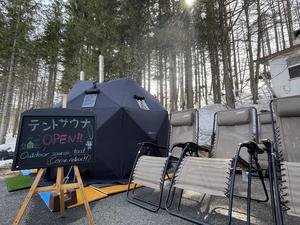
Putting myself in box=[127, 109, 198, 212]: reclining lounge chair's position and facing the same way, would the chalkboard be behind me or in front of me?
in front

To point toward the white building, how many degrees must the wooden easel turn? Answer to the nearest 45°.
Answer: approximately 90° to its left

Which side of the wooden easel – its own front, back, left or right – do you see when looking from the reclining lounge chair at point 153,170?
left

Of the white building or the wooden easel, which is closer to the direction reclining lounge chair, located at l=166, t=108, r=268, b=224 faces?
the wooden easel

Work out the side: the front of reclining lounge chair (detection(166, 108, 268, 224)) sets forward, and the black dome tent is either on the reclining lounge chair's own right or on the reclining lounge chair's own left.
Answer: on the reclining lounge chair's own right

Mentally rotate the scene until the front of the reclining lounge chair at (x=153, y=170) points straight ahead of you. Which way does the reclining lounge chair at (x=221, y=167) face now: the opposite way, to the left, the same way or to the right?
the same way

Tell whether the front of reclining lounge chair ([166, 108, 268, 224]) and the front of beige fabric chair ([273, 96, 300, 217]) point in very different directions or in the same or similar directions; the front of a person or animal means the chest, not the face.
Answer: same or similar directions

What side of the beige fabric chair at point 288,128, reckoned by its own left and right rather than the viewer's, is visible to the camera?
front

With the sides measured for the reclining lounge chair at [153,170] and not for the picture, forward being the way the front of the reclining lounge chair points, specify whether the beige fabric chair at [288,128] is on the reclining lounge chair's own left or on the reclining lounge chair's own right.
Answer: on the reclining lounge chair's own left

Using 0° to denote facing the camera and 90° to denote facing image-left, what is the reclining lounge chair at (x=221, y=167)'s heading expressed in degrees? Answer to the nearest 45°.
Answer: approximately 45°

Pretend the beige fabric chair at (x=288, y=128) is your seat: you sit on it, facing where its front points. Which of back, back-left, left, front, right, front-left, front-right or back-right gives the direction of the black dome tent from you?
right

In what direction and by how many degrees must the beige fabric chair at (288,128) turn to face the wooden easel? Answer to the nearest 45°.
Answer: approximately 45° to its right

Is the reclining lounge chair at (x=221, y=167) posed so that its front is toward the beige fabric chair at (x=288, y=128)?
no

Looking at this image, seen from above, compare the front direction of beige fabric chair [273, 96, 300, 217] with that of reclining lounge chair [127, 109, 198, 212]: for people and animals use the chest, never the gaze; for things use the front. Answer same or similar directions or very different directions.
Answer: same or similar directions

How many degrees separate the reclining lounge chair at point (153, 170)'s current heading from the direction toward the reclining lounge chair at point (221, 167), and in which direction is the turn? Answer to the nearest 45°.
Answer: approximately 90° to its left

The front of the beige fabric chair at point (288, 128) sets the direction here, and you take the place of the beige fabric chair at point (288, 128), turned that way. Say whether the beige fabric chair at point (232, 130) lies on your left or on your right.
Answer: on your right

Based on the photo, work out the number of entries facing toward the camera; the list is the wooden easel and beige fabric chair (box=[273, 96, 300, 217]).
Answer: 2

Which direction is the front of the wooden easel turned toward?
toward the camera
